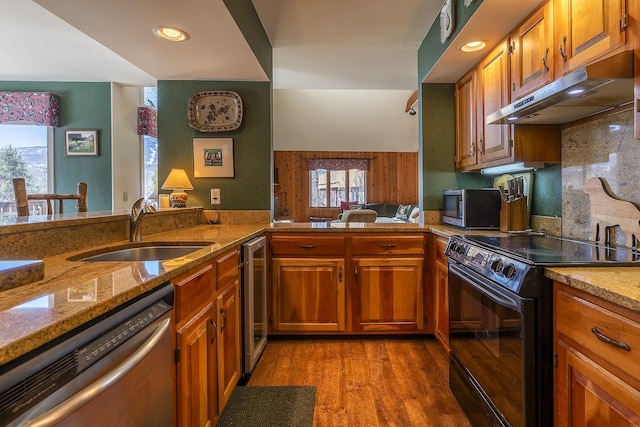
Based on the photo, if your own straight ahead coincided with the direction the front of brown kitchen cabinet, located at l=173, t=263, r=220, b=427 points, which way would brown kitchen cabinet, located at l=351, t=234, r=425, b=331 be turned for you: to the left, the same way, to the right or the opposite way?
to the right

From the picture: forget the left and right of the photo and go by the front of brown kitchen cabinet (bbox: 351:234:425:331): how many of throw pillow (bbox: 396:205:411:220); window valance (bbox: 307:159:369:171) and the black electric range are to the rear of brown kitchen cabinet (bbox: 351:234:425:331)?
2

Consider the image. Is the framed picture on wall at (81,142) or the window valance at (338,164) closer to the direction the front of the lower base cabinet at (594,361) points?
the framed picture on wall

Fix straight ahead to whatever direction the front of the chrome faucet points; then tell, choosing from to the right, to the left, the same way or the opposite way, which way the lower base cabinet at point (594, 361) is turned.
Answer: the opposite way

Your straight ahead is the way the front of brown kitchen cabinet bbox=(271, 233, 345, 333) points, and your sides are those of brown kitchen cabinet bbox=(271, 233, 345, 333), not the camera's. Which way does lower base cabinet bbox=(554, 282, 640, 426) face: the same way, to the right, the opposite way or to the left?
to the right

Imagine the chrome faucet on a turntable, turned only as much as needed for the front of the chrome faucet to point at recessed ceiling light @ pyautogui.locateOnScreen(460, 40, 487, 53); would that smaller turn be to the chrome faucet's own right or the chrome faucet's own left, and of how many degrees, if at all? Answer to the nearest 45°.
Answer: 0° — it already faces it

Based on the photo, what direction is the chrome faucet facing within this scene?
to the viewer's right

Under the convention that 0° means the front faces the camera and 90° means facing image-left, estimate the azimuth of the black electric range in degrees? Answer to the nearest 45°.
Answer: approximately 45°

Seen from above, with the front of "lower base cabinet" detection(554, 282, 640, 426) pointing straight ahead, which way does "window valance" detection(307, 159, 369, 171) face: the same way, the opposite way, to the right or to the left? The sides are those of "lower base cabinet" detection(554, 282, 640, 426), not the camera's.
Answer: to the left
